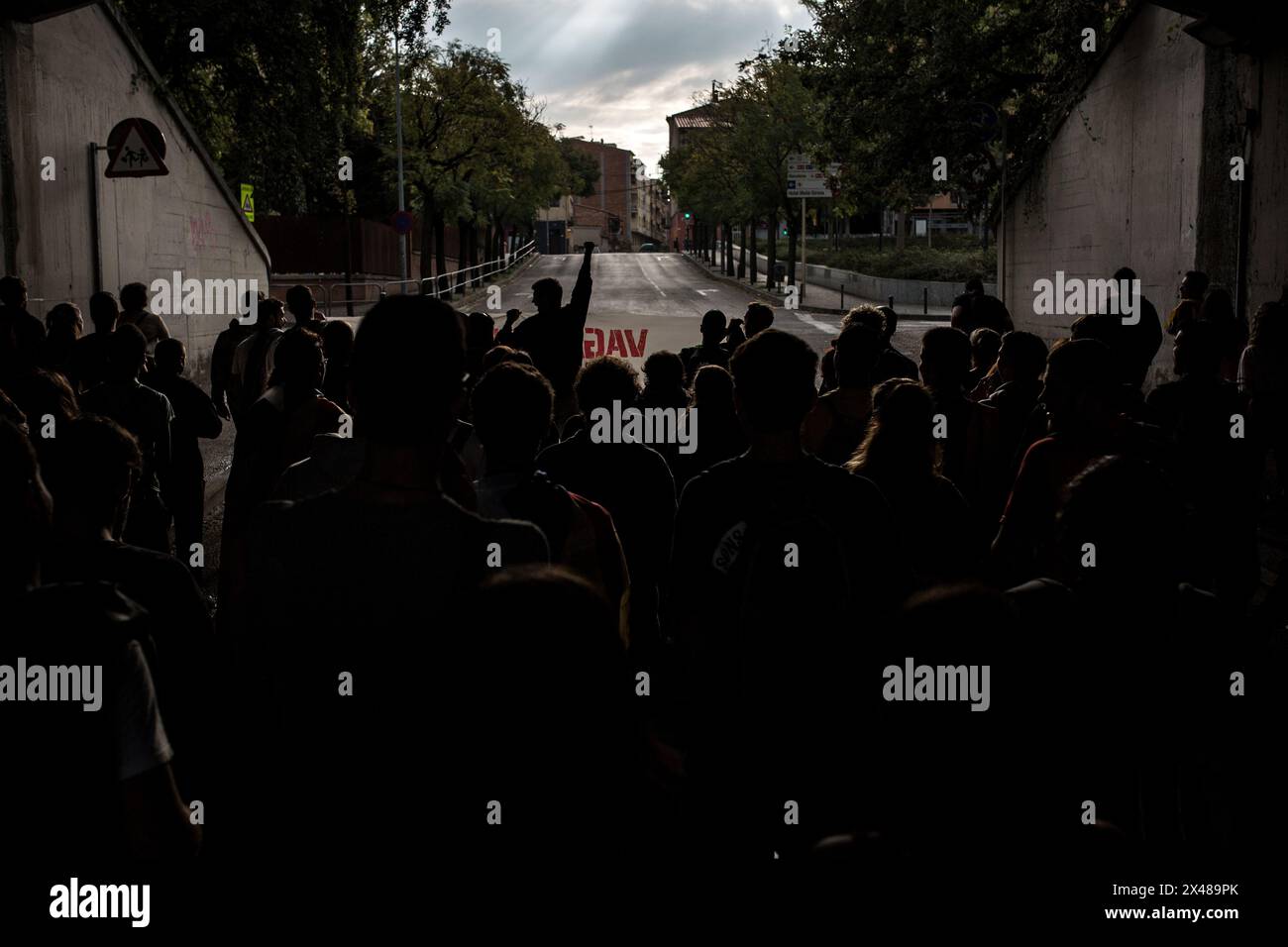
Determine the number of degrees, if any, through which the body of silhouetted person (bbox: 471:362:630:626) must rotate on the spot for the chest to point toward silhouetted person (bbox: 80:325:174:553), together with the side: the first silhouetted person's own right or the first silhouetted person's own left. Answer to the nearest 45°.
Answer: approximately 45° to the first silhouetted person's own left

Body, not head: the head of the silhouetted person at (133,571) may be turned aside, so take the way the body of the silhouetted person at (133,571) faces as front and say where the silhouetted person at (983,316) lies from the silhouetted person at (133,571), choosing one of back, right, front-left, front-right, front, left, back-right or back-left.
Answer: front-right

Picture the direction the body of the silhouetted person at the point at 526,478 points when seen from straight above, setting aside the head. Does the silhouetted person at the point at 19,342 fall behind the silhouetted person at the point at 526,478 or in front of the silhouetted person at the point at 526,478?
in front

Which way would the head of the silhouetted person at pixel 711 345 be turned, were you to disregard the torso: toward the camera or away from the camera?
away from the camera

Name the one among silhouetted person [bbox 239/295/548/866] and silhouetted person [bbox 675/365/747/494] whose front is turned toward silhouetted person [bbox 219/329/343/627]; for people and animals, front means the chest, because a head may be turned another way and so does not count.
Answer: silhouetted person [bbox 239/295/548/866]

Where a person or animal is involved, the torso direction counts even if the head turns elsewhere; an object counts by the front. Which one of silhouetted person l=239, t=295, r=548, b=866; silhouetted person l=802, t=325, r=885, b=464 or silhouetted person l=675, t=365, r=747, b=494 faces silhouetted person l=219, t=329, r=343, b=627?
silhouetted person l=239, t=295, r=548, b=866

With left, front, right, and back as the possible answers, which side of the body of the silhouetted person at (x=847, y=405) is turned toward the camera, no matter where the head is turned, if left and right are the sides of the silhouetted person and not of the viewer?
back

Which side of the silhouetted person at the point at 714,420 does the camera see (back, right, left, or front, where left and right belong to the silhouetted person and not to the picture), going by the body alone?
back

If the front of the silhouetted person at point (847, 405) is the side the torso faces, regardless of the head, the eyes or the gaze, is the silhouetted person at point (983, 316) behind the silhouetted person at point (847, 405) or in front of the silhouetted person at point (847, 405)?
in front

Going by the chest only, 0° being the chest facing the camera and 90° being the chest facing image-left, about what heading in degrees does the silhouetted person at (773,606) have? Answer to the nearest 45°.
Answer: approximately 180°
